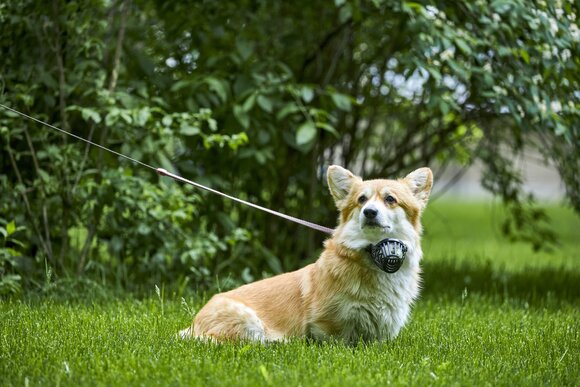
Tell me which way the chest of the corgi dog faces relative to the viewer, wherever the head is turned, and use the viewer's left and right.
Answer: facing the viewer and to the right of the viewer
